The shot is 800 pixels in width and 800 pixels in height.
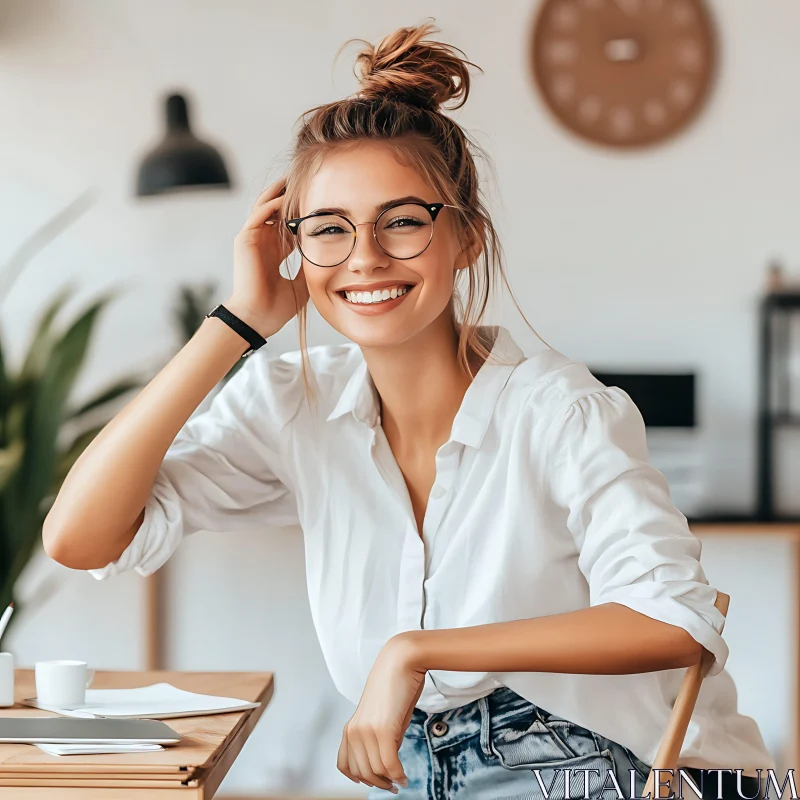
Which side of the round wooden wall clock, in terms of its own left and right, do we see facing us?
front

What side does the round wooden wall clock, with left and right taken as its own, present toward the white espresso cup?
front

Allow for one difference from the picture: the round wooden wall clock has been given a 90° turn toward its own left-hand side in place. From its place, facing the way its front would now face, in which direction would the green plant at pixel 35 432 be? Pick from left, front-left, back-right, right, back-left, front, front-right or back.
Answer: back-right

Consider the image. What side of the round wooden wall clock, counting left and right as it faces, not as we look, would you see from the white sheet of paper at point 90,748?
front

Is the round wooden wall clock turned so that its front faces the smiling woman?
yes

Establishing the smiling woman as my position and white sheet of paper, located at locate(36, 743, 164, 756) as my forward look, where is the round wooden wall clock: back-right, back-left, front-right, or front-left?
back-right

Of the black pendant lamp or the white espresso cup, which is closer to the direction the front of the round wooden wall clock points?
the white espresso cup

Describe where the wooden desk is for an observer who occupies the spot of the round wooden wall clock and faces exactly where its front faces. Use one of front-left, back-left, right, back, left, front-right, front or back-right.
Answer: front

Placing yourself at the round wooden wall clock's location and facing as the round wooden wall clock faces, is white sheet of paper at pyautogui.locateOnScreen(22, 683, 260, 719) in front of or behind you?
in front

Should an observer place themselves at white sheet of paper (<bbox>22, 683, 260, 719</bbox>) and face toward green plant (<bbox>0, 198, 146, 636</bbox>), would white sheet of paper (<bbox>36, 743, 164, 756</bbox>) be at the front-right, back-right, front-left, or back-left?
back-left

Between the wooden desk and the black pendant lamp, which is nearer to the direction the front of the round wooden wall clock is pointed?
the wooden desk
